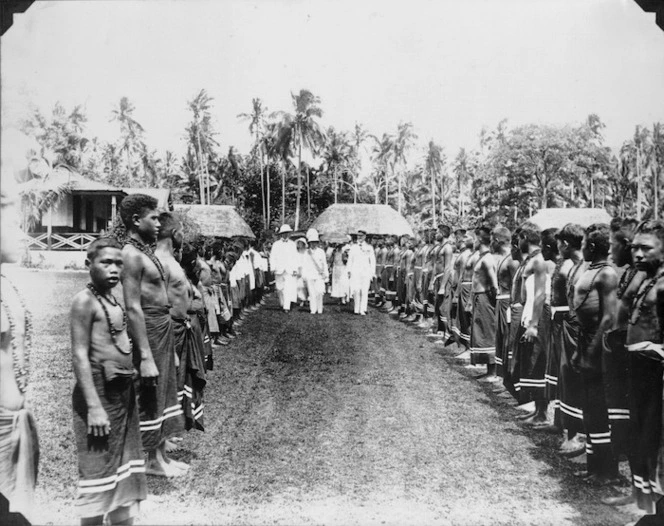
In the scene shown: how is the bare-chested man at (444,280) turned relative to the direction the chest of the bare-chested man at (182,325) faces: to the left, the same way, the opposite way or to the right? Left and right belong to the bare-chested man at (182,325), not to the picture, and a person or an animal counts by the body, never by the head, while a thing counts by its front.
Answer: the opposite way

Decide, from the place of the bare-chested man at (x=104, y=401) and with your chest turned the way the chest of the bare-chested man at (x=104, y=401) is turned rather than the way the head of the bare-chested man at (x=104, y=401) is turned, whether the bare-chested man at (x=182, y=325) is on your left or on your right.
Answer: on your left

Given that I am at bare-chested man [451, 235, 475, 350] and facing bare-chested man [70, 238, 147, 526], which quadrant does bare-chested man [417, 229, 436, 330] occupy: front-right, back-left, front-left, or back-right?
back-right

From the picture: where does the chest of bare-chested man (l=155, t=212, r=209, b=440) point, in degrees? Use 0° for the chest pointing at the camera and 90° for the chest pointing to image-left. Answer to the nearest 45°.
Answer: approximately 270°

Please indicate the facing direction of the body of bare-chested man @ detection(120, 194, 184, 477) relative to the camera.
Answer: to the viewer's right

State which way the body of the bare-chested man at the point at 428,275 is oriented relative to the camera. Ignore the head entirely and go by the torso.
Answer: to the viewer's left

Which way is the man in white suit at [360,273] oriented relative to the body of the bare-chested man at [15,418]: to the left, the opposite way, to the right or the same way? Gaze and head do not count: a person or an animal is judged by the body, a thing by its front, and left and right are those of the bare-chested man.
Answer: to the right
